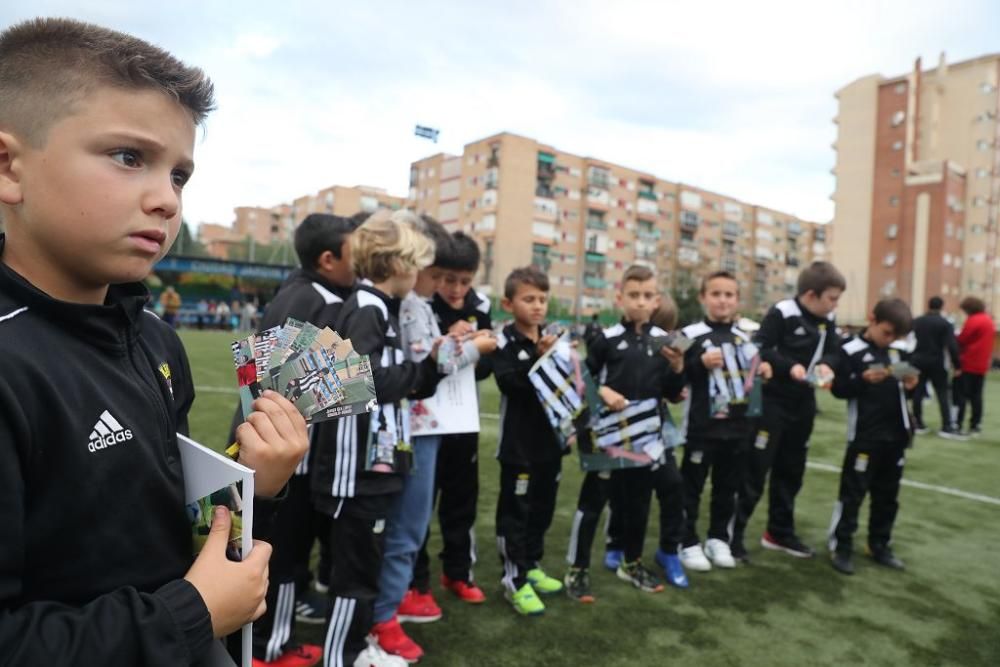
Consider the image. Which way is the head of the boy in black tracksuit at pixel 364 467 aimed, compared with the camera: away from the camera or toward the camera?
away from the camera

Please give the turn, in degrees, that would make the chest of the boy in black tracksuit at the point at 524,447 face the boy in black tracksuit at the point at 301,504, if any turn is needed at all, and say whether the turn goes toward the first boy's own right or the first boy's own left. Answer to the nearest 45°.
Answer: approximately 90° to the first boy's own right

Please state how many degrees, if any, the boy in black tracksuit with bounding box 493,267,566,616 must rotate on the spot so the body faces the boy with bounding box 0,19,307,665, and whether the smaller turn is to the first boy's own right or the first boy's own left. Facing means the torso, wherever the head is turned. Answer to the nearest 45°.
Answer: approximately 45° to the first boy's own right

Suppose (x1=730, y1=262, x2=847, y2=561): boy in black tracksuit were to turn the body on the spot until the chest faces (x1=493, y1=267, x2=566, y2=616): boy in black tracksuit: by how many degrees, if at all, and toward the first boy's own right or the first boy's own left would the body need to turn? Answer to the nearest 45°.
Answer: approximately 90° to the first boy's own right

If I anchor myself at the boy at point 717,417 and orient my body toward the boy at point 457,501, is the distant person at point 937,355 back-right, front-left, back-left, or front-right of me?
back-right

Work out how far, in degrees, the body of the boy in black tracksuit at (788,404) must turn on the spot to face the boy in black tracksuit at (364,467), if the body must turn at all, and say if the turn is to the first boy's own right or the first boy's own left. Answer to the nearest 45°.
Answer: approximately 90° to the first boy's own right

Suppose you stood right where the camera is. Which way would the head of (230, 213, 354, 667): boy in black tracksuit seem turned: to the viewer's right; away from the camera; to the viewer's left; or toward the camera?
to the viewer's right

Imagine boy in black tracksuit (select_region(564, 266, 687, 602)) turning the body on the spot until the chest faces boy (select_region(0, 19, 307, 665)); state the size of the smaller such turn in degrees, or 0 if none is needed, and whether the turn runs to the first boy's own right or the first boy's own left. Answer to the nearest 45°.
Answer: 0° — they already face them

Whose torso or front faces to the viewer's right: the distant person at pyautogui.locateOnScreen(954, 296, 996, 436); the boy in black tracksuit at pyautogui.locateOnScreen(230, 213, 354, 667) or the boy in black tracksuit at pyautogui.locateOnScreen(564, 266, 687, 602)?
the boy in black tracksuit at pyautogui.locateOnScreen(230, 213, 354, 667)

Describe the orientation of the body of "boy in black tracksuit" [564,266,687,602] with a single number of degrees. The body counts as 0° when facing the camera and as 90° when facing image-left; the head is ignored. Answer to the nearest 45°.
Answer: approximately 0°

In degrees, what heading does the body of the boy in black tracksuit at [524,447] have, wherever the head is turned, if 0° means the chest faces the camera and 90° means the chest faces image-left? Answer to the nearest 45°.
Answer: approximately 315°
